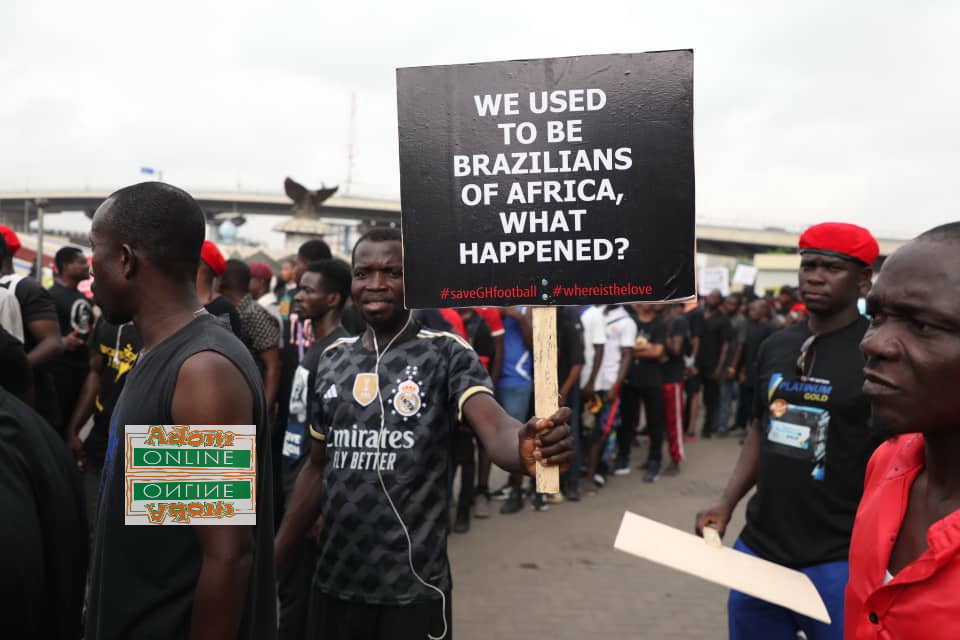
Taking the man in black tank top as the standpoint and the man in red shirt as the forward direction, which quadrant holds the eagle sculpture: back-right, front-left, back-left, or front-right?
back-left

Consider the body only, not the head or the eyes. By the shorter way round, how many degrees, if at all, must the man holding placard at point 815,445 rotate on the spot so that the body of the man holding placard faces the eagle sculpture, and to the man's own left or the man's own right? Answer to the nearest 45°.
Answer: approximately 90° to the man's own right

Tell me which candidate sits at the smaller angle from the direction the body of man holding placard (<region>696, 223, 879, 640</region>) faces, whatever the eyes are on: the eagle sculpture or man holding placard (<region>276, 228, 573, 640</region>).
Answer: the man holding placard

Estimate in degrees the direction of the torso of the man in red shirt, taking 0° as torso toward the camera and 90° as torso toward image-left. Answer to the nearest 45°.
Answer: approximately 45°
